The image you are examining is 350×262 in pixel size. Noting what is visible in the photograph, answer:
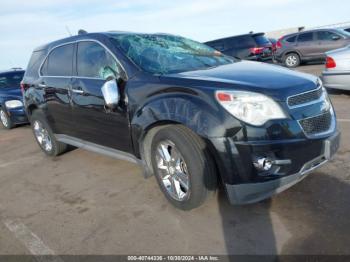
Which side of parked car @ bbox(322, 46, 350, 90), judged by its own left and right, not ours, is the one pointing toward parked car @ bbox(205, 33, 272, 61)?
left

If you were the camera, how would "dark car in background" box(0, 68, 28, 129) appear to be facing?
facing the viewer and to the right of the viewer

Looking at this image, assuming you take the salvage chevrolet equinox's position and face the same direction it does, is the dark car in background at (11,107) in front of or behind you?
behind

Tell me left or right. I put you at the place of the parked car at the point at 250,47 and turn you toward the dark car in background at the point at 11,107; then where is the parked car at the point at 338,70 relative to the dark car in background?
left

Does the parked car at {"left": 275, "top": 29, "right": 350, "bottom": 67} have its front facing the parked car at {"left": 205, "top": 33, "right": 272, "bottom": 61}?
no

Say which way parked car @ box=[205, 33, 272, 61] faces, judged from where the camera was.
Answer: facing away from the viewer and to the left of the viewer

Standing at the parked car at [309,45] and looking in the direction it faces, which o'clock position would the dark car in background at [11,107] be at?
The dark car in background is roughly at 4 o'clock from the parked car.

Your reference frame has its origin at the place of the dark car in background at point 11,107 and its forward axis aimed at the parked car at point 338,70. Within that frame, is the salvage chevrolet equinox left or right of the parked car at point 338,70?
right

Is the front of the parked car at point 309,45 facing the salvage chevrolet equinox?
no

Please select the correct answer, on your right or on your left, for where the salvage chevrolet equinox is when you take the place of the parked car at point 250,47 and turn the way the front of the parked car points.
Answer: on your left

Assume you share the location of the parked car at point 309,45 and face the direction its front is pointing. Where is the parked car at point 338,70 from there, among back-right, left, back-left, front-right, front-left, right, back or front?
right

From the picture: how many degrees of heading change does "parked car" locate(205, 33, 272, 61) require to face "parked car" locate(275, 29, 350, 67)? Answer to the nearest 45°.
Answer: approximately 135° to its right

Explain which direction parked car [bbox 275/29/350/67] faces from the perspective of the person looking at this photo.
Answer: facing to the right of the viewer
